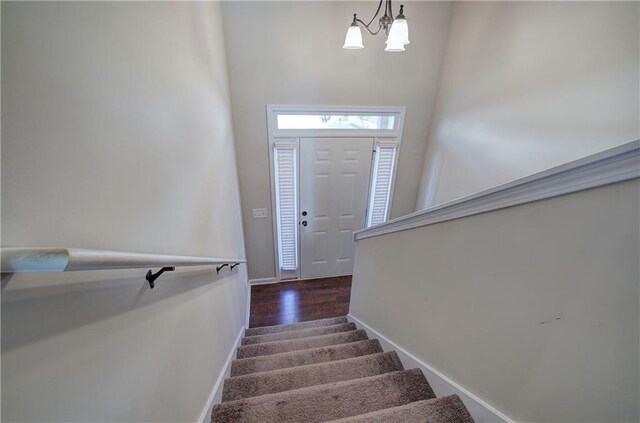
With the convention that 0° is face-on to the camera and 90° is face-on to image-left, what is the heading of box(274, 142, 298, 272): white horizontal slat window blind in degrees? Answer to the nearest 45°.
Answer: approximately 0°

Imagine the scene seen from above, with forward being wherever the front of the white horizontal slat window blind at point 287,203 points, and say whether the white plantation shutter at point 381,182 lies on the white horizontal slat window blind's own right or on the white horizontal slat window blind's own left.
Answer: on the white horizontal slat window blind's own left

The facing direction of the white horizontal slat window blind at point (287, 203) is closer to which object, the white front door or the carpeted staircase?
the carpeted staircase

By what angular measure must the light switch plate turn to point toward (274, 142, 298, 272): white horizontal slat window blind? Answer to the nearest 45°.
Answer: approximately 90° to its left

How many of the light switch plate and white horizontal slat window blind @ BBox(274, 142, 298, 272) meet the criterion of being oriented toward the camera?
2

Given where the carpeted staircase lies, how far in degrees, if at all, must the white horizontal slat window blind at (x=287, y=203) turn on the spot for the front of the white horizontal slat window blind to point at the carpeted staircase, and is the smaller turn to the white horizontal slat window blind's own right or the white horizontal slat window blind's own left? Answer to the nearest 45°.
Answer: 0° — it already faces it
